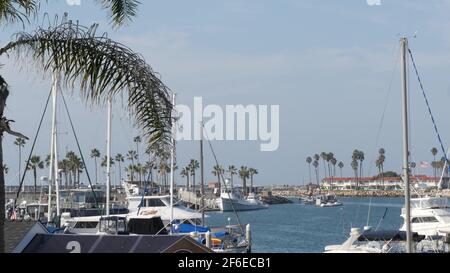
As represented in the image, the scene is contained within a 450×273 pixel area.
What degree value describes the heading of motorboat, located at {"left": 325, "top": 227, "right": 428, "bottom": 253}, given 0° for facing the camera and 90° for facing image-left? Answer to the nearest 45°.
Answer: approximately 90°
